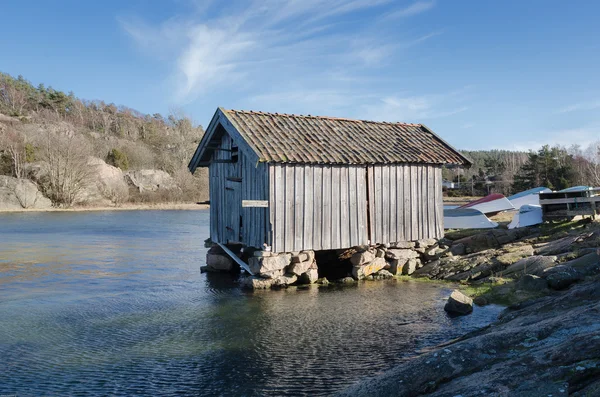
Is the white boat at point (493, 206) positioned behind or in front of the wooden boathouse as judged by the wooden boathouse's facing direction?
behind

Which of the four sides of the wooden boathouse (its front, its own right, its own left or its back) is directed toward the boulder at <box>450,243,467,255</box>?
back

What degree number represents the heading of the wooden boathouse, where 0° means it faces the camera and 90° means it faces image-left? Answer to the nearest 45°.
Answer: approximately 45°

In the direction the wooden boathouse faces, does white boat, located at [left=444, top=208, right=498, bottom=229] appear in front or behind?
behind
